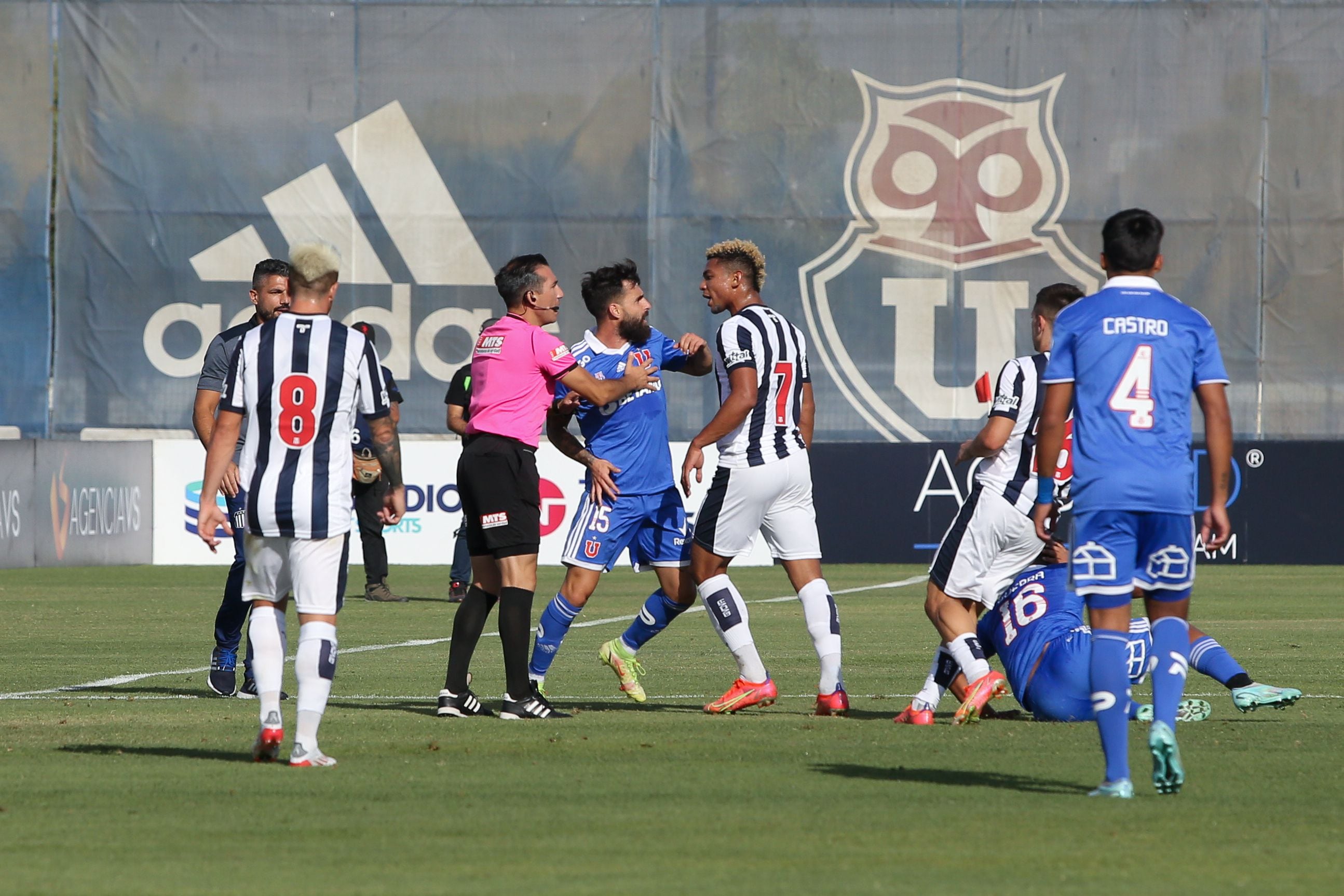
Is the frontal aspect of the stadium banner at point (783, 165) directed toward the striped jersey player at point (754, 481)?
yes

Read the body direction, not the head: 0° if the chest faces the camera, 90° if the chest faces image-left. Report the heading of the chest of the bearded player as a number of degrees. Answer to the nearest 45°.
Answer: approximately 315°

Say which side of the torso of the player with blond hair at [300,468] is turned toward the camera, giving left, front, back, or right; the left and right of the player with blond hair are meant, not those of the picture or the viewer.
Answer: back

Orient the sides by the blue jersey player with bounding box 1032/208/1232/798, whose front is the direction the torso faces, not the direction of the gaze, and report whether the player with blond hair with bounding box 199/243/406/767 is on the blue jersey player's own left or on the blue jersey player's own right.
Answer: on the blue jersey player's own left

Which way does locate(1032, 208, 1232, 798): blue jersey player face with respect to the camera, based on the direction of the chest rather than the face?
away from the camera

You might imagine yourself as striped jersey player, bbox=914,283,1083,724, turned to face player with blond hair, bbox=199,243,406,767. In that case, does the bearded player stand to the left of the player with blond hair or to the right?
right

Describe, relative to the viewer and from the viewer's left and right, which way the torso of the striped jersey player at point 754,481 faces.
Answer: facing away from the viewer and to the left of the viewer

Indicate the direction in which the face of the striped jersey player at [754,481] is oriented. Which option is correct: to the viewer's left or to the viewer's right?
to the viewer's left

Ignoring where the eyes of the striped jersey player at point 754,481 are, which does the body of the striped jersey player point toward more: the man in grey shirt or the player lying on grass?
the man in grey shirt

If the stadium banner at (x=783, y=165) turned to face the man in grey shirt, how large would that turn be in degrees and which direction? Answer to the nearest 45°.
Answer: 0° — it already faces them

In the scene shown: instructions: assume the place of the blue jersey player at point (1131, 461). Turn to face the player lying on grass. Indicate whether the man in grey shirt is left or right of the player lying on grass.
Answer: left

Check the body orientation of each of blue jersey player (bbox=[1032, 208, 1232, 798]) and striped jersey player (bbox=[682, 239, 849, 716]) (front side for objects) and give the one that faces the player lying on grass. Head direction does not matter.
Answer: the blue jersey player

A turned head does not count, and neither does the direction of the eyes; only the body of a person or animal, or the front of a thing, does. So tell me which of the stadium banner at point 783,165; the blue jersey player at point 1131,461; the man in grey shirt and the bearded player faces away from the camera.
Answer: the blue jersey player
